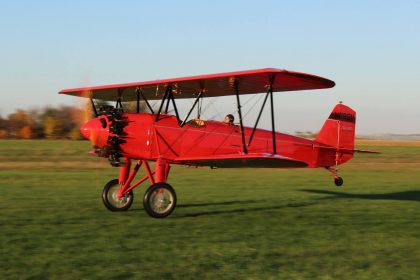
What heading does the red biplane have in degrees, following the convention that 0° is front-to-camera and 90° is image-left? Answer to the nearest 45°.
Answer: approximately 45°
